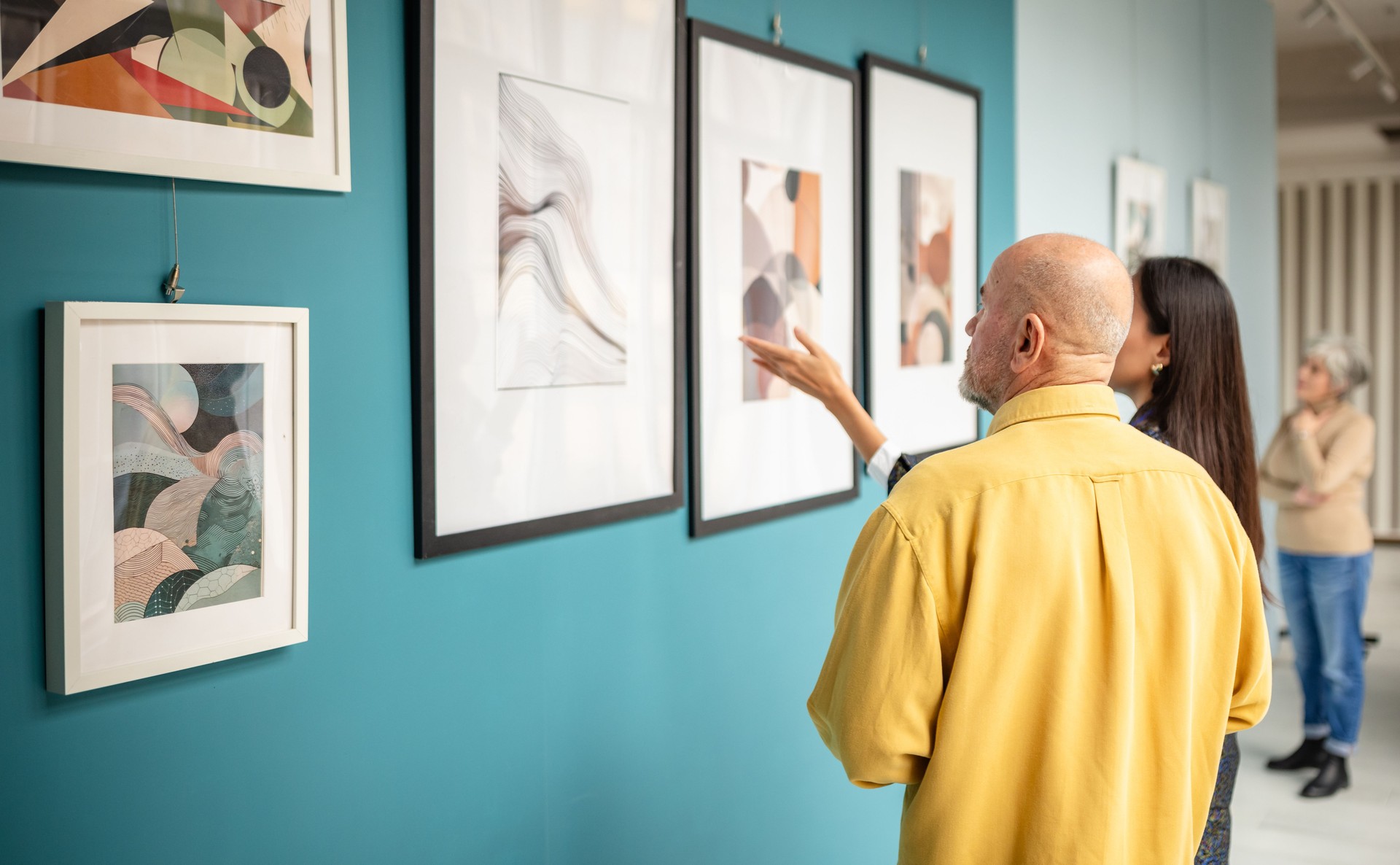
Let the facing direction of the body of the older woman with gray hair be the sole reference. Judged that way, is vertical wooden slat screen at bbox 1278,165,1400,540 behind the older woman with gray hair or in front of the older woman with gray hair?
behind

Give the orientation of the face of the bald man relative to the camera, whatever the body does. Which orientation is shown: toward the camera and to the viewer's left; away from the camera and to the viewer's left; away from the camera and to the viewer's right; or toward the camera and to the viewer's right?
away from the camera and to the viewer's left

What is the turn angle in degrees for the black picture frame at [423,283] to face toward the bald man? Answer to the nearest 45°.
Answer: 0° — it already faces them

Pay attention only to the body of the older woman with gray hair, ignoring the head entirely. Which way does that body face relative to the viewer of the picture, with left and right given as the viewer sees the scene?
facing the viewer and to the left of the viewer

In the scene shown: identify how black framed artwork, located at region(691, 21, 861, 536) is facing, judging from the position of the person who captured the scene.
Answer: facing the viewer and to the right of the viewer

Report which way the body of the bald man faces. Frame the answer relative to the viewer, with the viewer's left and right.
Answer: facing away from the viewer and to the left of the viewer

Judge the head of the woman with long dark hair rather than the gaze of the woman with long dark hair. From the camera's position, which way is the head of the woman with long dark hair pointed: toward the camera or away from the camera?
away from the camera

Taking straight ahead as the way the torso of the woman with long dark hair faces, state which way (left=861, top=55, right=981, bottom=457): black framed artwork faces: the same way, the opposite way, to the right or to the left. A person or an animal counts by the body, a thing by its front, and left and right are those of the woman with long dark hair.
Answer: the opposite way

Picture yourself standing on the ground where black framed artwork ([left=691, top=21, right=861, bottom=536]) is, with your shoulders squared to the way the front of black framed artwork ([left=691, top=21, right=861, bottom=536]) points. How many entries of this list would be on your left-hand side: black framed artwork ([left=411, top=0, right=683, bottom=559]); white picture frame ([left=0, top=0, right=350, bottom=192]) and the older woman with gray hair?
1

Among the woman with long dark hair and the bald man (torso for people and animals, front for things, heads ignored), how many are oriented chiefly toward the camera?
0

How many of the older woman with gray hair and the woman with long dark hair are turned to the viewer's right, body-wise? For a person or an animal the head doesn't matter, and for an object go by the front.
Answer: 0

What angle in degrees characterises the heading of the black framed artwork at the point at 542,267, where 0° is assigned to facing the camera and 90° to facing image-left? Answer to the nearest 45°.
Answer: approximately 315°

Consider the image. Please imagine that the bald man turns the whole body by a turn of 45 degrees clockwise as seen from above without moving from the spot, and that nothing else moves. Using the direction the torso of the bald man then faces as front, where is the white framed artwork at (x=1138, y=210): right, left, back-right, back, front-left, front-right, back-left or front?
front

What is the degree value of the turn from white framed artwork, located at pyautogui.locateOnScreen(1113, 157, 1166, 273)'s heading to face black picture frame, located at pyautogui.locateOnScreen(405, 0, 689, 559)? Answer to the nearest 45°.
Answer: approximately 45° to its right
